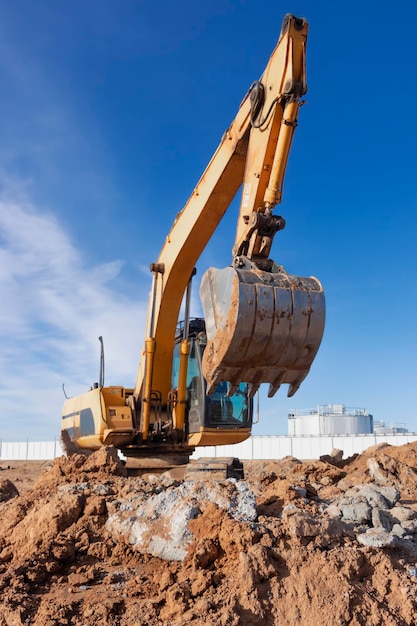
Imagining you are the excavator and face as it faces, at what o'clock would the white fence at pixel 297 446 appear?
The white fence is roughly at 8 o'clock from the excavator.

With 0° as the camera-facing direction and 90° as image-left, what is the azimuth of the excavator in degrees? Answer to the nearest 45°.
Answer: approximately 315°

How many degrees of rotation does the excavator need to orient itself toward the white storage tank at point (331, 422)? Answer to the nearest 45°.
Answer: approximately 135° to its left
